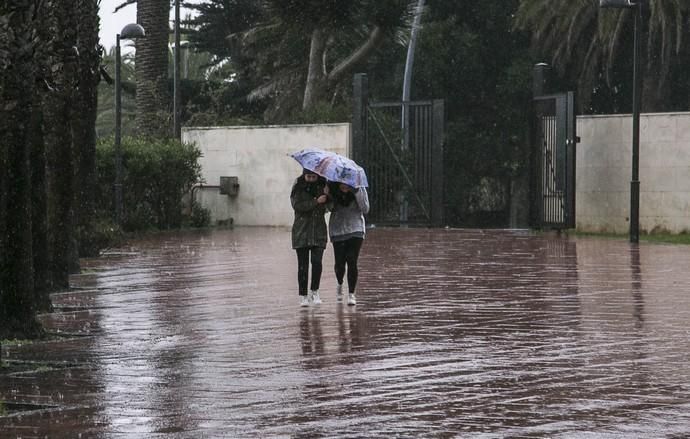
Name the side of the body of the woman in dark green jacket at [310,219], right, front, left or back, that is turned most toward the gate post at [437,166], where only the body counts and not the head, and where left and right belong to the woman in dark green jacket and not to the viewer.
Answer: back

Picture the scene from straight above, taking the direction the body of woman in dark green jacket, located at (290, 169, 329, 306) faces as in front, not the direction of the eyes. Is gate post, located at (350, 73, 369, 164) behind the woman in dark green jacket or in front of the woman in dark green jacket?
behind

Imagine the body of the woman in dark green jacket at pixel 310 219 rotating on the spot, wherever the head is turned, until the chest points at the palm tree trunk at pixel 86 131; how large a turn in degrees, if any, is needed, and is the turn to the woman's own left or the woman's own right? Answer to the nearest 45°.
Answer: approximately 135° to the woman's own right

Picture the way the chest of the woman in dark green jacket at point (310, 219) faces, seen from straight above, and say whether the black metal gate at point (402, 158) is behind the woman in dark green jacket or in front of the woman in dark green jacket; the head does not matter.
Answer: behind

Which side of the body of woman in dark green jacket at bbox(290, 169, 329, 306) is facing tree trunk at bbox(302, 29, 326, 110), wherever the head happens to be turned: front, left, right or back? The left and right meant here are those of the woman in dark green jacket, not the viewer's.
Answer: back

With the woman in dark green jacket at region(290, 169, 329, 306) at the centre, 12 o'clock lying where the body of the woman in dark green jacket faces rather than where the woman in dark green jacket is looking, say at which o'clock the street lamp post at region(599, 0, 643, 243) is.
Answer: The street lamp post is roughly at 7 o'clock from the woman in dark green jacket.

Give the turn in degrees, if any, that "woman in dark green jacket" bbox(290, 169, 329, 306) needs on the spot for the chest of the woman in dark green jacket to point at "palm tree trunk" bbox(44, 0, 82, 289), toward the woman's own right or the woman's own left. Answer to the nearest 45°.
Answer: approximately 135° to the woman's own right

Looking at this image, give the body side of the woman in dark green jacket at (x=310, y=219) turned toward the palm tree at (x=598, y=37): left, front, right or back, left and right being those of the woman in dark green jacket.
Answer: back

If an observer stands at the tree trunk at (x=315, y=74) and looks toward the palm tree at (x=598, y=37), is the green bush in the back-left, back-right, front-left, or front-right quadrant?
back-right

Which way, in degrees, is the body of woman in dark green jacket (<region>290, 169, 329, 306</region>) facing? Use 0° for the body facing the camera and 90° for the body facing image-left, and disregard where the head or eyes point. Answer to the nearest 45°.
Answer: approximately 0°
